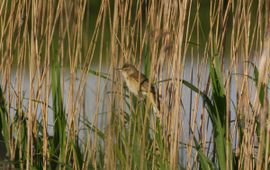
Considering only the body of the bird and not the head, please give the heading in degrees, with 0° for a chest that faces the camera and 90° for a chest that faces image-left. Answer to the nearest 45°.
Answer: approximately 90°
